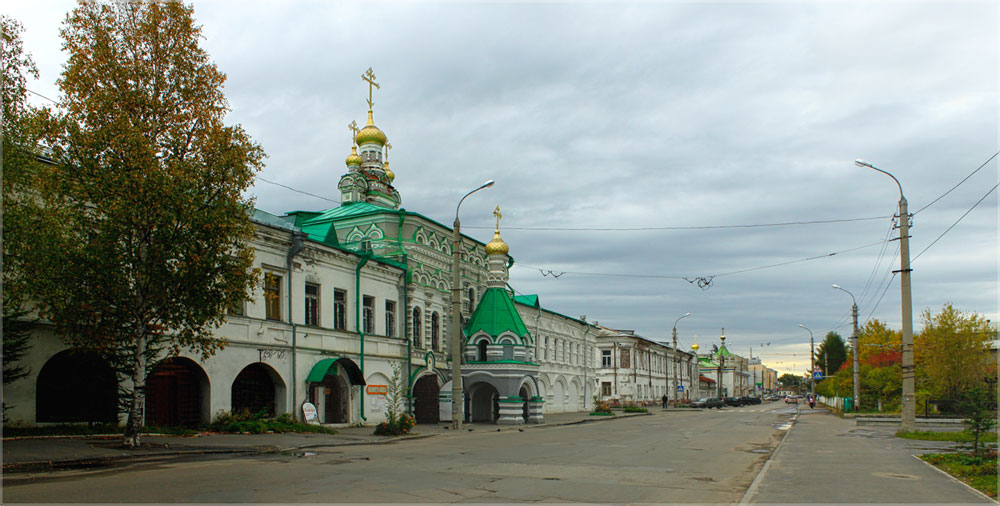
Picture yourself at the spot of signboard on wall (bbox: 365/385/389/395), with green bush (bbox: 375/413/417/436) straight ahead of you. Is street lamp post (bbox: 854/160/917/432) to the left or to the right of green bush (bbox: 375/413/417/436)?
left

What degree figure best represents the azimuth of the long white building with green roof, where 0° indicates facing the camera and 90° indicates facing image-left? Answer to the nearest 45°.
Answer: approximately 315°

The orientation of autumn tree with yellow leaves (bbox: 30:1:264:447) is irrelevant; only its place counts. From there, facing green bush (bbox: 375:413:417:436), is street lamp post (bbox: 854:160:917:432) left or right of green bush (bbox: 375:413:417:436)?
right

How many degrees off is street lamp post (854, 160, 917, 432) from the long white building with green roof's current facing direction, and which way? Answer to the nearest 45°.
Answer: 0° — it already faces it
